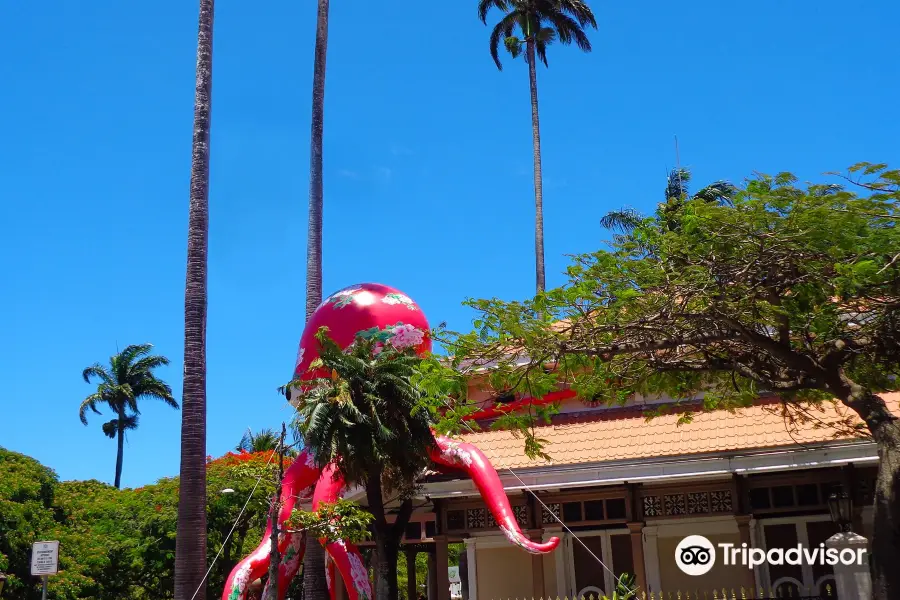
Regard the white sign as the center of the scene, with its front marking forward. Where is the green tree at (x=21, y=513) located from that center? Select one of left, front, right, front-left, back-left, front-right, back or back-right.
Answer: back

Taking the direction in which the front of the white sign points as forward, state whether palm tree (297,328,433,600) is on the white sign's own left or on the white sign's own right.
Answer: on the white sign's own left

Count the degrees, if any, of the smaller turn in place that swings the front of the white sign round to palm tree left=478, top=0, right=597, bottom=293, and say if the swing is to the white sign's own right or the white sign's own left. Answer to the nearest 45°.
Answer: approximately 135° to the white sign's own left

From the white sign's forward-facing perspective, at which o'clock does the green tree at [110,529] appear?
The green tree is roughly at 6 o'clock from the white sign.

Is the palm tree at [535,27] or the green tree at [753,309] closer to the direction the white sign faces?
the green tree

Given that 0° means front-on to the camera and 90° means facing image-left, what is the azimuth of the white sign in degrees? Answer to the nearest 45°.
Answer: approximately 0°
